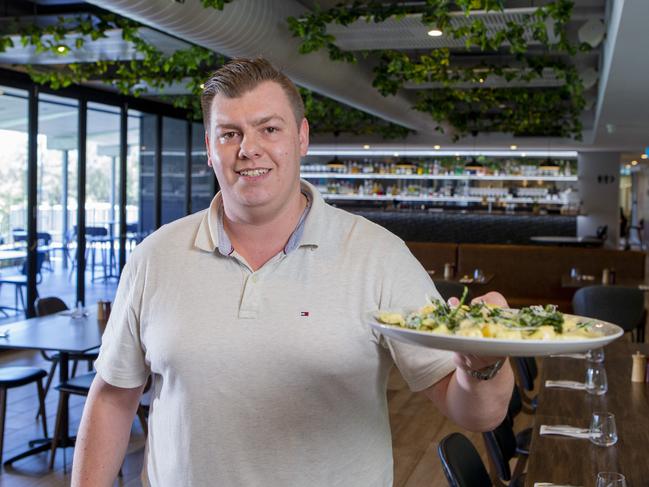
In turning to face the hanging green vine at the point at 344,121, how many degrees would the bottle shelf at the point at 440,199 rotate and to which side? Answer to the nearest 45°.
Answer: approximately 45° to its right

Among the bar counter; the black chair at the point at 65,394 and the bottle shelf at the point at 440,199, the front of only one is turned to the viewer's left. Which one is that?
the black chair

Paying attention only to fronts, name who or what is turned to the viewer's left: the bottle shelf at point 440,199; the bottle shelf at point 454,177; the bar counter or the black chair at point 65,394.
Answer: the black chair

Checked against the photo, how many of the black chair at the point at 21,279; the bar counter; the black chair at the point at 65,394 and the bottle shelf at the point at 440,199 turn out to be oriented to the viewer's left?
2

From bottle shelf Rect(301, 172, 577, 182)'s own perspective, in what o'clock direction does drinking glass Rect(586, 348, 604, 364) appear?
The drinking glass is roughly at 12 o'clock from the bottle shelf.

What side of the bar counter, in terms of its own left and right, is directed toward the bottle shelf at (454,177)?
back

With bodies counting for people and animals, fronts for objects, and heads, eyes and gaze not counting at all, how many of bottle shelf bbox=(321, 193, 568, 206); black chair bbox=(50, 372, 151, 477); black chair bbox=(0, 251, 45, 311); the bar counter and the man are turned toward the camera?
3

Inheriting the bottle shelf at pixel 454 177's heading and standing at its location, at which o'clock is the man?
The man is roughly at 12 o'clock from the bottle shelf.

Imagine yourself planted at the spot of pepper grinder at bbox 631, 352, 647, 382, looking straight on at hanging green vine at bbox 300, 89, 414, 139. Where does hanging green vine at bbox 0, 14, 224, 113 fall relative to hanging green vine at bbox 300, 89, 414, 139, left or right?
left

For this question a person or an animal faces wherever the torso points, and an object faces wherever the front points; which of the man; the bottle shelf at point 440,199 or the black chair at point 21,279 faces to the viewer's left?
the black chair

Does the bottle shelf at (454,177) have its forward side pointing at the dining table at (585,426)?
yes
